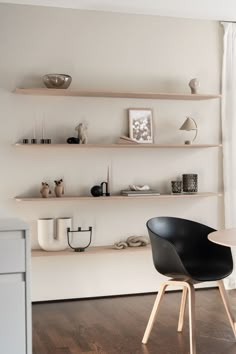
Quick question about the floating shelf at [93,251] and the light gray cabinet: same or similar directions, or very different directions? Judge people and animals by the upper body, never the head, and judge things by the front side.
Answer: same or similar directions

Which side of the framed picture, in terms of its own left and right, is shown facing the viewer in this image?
front

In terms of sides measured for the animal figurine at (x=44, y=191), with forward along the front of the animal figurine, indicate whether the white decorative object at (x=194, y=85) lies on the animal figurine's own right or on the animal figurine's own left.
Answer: on the animal figurine's own left

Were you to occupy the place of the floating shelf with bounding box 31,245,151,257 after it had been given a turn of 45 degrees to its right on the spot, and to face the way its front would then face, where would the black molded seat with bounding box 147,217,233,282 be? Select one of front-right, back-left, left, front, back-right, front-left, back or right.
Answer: left

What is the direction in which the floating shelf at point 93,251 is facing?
toward the camera

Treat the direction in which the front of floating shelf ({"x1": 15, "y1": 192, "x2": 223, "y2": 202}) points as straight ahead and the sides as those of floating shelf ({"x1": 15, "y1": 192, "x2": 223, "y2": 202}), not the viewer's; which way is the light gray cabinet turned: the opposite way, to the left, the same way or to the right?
the same way

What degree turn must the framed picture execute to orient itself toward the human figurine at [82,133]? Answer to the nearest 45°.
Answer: approximately 45° to its right

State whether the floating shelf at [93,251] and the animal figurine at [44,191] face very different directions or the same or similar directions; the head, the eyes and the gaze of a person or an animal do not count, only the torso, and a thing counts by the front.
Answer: same or similar directions

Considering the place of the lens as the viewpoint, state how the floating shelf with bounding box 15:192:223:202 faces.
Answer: facing the viewer

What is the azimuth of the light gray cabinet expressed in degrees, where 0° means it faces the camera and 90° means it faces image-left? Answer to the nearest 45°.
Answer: approximately 0°

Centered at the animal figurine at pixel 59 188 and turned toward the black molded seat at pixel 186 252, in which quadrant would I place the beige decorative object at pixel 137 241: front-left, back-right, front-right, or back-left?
front-left

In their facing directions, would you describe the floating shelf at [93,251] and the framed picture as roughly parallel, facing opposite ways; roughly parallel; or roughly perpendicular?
roughly parallel

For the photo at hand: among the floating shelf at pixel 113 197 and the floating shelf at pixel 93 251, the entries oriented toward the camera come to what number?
2

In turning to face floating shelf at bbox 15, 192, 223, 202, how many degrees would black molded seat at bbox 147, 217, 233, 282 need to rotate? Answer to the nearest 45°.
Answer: approximately 180°

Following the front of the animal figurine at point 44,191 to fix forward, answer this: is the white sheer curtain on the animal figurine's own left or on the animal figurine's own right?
on the animal figurine's own left

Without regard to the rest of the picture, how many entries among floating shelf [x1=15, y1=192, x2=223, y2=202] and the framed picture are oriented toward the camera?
2

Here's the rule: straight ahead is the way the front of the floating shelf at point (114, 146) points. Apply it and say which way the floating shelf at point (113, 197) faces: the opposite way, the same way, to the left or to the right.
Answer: the same way
